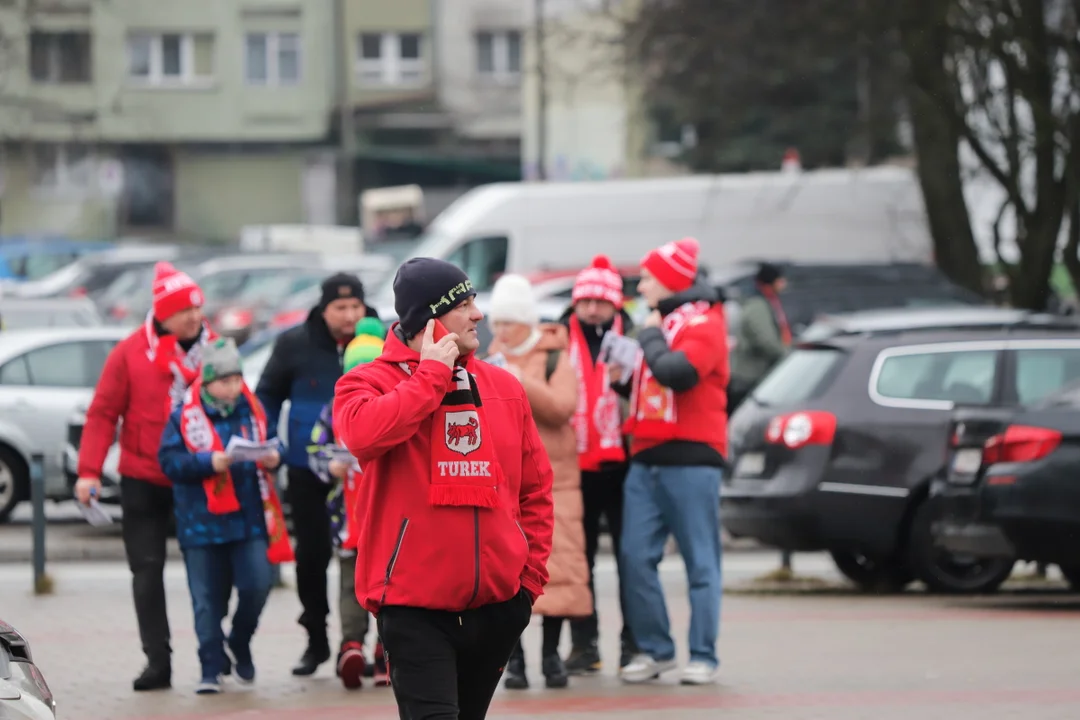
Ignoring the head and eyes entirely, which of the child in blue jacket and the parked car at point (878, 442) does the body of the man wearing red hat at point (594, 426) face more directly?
the child in blue jacket

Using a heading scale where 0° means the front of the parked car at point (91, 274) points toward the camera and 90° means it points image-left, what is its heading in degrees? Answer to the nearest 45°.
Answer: approximately 90°

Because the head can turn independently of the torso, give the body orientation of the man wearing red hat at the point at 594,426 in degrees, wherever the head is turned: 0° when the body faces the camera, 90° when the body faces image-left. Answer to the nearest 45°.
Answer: approximately 0°

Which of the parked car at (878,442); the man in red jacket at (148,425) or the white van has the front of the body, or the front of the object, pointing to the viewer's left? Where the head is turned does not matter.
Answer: the white van

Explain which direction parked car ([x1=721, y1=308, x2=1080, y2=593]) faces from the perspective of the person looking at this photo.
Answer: facing away from the viewer and to the right of the viewer

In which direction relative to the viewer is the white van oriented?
to the viewer's left

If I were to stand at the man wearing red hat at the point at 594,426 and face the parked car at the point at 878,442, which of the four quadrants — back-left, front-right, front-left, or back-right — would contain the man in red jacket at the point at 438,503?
back-right

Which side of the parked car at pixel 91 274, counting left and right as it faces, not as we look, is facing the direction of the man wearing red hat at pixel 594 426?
left

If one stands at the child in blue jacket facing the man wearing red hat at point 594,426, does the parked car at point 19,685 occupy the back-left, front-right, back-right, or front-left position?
back-right

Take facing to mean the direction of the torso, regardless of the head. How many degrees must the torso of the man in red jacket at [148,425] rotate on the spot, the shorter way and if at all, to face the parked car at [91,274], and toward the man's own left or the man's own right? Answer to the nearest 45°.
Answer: approximately 135° to the man's own left

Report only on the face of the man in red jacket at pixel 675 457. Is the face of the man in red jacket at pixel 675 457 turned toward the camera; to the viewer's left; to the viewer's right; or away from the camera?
to the viewer's left

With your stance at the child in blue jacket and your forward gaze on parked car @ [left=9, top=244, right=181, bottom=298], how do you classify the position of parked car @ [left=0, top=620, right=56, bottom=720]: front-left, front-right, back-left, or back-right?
back-left
